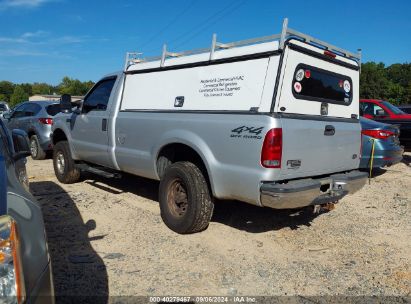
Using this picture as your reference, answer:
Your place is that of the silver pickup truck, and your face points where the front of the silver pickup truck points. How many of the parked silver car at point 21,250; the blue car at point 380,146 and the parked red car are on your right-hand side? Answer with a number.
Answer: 2

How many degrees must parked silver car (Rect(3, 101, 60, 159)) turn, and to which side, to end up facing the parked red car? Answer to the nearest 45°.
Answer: approximately 135° to its right

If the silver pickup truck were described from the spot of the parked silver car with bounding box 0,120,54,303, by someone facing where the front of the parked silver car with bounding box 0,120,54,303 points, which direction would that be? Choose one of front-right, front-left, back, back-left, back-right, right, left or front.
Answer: back-left

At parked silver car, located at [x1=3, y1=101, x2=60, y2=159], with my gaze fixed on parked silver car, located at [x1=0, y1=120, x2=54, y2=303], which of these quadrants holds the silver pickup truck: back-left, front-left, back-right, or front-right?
front-left

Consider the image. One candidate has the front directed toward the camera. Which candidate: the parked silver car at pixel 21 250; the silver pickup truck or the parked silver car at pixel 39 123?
the parked silver car at pixel 21 250

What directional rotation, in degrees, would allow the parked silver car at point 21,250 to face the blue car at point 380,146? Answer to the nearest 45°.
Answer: approximately 135° to its left

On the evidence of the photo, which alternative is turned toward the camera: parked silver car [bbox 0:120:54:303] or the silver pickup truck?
the parked silver car

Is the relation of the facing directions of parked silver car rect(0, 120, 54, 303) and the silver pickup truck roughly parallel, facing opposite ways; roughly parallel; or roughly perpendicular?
roughly parallel, facing opposite ways

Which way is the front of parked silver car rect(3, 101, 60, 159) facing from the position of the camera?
facing away from the viewer and to the left of the viewer

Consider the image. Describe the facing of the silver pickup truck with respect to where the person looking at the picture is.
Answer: facing away from the viewer and to the left of the viewer

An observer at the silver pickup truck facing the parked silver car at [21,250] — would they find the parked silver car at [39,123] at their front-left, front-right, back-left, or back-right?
back-right

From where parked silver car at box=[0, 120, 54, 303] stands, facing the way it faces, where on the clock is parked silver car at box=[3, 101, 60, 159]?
parked silver car at box=[3, 101, 60, 159] is roughly at 6 o'clock from parked silver car at box=[0, 120, 54, 303].

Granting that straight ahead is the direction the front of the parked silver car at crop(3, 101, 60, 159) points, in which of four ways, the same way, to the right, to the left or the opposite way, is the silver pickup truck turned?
the same way

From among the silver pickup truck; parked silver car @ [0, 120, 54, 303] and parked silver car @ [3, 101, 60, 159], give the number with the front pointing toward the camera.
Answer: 1

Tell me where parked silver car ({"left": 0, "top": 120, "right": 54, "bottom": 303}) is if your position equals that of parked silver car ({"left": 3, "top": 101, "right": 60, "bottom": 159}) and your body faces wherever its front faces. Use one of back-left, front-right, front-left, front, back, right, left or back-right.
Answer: back-left

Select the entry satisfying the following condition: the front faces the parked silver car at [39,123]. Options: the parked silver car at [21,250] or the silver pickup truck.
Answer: the silver pickup truck

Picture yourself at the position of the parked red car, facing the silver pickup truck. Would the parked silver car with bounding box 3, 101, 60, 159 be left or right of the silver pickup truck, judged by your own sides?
right

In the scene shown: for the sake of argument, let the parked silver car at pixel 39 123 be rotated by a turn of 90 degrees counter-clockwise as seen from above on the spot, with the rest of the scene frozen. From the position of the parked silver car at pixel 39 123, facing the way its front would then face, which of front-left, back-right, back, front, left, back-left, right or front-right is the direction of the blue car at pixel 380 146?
left
